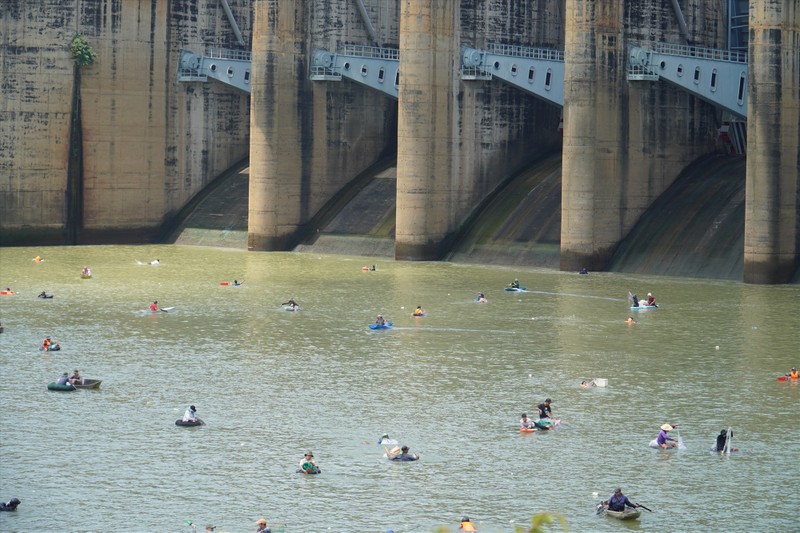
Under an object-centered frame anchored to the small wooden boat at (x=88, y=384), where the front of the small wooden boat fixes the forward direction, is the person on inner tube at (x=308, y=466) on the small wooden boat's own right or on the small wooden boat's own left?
on the small wooden boat's own right

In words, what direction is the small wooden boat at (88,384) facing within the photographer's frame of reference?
facing to the right of the viewer

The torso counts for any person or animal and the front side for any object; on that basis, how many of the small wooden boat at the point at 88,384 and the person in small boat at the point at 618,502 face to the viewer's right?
1

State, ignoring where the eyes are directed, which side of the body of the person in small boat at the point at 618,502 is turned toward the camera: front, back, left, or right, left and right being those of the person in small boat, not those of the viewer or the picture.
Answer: front

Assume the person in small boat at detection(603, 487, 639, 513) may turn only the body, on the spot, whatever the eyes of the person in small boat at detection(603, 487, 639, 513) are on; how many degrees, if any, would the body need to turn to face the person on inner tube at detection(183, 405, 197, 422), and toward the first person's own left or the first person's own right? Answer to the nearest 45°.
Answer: approximately 135° to the first person's own right

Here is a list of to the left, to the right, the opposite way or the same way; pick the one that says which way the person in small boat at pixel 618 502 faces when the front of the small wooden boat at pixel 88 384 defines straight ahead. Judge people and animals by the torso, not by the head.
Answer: to the right

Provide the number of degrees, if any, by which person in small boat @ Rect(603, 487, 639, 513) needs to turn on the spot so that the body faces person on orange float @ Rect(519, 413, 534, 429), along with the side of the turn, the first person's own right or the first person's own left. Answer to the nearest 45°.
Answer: approximately 180°

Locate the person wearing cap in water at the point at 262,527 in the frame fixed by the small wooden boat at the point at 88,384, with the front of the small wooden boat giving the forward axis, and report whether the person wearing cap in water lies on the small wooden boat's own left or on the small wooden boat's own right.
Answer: on the small wooden boat's own right

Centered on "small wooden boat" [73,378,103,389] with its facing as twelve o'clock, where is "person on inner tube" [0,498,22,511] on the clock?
The person on inner tube is roughly at 3 o'clock from the small wooden boat.

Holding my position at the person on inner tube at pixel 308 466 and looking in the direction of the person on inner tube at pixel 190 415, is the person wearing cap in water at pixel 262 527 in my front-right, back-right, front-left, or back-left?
back-left

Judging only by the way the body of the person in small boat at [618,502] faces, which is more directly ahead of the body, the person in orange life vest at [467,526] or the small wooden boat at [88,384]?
the person in orange life vest

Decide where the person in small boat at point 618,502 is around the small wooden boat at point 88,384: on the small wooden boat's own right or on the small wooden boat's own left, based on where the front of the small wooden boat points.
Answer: on the small wooden boat's own right
